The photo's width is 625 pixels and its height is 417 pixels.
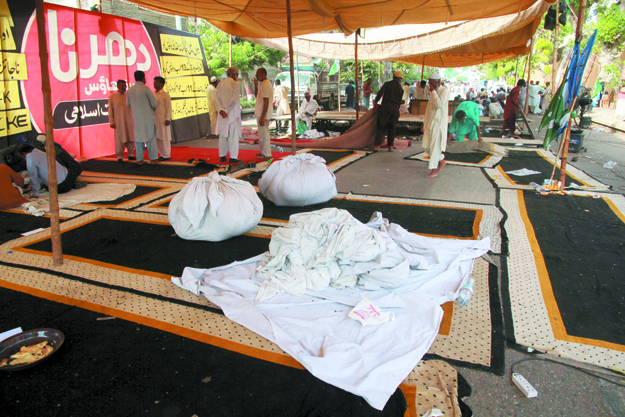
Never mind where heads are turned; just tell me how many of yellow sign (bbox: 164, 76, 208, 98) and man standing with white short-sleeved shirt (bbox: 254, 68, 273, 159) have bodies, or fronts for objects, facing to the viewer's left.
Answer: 1

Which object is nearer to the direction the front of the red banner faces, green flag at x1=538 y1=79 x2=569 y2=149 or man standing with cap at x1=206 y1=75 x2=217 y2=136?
the green flag

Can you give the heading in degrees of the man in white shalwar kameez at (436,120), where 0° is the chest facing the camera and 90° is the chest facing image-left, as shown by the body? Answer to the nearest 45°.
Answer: approximately 45°

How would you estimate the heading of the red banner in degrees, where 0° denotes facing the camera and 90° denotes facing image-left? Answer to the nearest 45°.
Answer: approximately 315°

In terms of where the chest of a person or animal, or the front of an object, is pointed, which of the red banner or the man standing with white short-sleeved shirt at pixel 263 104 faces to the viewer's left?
the man standing with white short-sleeved shirt

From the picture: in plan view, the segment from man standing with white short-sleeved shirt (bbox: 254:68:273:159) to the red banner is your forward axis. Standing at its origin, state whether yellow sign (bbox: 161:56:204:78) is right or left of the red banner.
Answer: right

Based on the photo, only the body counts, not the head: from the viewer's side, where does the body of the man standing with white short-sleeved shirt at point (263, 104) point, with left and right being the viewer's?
facing to the left of the viewer
